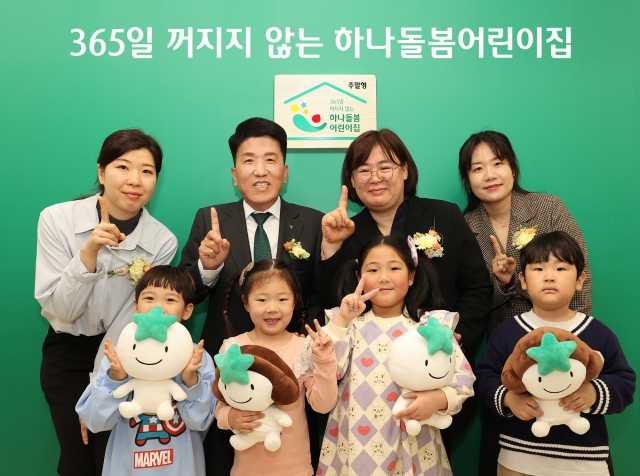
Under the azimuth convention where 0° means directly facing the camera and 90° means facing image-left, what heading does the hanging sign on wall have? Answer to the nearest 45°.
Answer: approximately 0°

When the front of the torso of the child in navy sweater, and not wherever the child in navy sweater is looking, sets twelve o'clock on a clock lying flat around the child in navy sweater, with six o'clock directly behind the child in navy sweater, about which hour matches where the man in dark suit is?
The man in dark suit is roughly at 3 o'clock from the child in navy sweater.

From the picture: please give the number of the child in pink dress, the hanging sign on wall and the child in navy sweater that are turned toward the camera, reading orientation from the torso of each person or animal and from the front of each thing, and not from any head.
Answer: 3

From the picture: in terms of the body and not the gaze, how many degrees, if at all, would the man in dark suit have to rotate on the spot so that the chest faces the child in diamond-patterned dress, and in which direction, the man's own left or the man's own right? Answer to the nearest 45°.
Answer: approximately 45° to the man's own left

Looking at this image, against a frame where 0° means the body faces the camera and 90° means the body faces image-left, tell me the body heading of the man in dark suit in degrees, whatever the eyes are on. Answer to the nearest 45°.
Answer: approximately 0°

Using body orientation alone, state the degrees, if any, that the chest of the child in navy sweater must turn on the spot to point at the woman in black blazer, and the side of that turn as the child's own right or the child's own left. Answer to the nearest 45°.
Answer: approximately 90° to the child's own right
